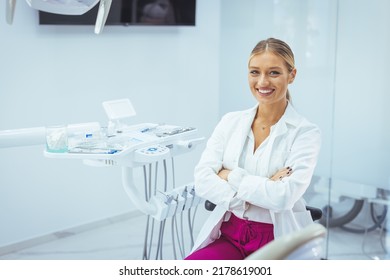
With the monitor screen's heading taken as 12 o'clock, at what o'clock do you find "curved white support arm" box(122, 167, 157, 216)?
The curved white support arm is roughly at 12 o'clock from the monitor screen.

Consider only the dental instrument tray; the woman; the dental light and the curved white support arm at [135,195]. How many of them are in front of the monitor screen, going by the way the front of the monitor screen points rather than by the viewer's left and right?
4

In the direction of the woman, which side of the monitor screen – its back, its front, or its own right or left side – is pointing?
front

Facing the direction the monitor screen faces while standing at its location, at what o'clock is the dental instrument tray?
The dental instrument tray is roughly at 12 o'clock from the monitor screen.

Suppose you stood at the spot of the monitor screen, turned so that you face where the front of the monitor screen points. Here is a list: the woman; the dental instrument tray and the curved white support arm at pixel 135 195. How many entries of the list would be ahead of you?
3

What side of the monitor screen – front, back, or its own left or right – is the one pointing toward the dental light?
front

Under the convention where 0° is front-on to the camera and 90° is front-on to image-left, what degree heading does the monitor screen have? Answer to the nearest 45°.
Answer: approximately 0°

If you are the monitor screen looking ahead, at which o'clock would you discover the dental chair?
The dental chair is roughly at 12 o'clock from the monitor screen.

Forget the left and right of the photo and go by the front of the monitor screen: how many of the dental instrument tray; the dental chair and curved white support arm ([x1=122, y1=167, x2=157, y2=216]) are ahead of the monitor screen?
3
